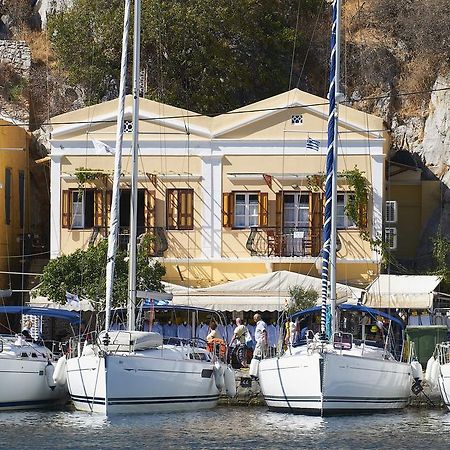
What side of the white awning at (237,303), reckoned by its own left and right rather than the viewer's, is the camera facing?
front

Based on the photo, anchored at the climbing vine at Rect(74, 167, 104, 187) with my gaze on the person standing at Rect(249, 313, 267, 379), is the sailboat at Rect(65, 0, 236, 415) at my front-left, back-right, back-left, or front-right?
front-right

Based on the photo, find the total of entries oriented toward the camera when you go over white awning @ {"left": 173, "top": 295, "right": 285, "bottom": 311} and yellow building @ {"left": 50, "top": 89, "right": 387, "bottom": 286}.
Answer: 2

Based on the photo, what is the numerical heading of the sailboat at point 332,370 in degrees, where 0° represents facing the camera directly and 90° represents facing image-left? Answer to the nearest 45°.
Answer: approximately 0°

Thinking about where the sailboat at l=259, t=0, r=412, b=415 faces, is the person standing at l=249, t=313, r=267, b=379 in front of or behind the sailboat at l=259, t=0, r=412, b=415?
behind

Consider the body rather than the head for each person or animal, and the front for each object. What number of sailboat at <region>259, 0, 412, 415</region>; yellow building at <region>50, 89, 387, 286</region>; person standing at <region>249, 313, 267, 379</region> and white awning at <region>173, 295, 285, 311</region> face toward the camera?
3

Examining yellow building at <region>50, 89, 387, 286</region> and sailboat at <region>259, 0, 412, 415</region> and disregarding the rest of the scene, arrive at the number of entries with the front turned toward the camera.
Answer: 2

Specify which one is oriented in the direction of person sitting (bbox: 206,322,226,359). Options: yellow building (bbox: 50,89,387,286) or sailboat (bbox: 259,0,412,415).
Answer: the yellow building

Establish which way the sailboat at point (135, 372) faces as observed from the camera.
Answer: facing the viewer and to the left of the viewer

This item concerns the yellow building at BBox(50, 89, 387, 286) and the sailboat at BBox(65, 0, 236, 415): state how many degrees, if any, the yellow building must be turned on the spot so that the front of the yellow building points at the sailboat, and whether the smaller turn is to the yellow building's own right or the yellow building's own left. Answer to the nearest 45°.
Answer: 0° — it already faces it
